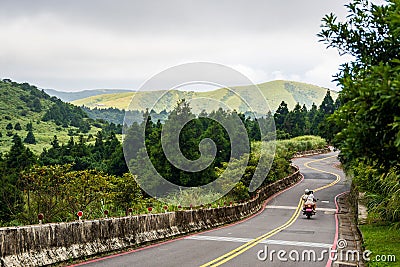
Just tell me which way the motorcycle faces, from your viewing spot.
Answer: facing away from the viewer

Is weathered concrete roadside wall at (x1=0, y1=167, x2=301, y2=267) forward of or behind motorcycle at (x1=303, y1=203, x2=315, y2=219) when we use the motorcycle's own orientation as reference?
behind

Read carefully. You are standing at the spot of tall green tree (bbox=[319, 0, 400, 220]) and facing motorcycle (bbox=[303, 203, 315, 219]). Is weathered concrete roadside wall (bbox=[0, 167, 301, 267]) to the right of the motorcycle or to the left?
left
